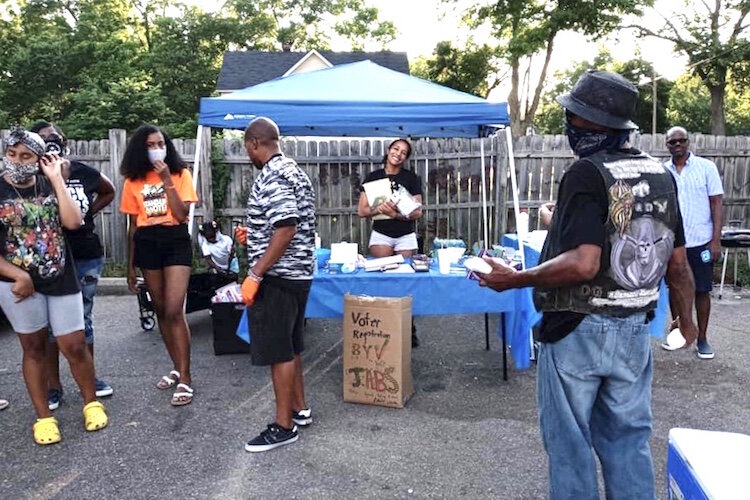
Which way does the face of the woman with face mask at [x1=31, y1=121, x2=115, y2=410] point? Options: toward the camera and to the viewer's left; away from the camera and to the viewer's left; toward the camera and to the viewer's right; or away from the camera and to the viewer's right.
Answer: toward the camera and to the viewer's left

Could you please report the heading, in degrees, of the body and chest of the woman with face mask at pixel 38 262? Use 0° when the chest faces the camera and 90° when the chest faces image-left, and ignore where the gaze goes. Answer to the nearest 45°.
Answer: approximately 0°

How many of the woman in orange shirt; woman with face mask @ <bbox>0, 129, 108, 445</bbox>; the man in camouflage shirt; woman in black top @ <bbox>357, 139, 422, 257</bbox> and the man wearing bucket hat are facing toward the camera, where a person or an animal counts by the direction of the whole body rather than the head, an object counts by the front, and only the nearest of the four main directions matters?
3

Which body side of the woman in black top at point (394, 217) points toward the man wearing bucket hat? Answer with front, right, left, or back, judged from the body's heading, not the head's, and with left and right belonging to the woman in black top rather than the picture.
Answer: front

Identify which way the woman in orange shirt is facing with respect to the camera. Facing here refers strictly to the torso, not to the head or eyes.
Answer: toward the camera

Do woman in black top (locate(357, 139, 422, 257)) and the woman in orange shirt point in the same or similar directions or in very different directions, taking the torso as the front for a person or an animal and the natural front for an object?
same or similar directions

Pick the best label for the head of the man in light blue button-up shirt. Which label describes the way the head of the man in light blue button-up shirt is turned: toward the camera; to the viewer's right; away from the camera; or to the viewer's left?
toward the camera

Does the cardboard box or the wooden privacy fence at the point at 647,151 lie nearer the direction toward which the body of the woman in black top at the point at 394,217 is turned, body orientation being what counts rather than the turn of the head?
the cardboard box

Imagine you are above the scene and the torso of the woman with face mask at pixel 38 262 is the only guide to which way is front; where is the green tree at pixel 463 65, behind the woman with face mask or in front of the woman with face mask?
behind

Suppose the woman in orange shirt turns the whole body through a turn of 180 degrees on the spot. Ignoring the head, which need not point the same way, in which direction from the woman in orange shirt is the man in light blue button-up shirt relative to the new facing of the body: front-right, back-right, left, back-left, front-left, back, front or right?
right

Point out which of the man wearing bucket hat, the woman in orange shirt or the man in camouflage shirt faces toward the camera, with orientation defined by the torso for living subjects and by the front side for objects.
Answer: the woman in orange shirt

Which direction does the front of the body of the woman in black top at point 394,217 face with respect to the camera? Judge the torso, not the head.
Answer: toward the camera

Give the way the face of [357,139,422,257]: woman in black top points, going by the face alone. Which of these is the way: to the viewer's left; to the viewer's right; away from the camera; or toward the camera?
toward the camera

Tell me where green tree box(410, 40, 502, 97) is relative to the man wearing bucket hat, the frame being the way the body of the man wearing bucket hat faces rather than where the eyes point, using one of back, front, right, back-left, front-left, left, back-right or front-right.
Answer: front-right

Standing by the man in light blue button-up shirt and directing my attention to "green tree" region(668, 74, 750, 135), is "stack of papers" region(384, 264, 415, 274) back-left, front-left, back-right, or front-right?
back-left

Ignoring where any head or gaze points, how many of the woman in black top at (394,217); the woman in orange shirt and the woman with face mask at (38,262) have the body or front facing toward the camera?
3

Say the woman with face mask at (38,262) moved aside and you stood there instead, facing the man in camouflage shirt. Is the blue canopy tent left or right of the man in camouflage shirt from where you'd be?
left
